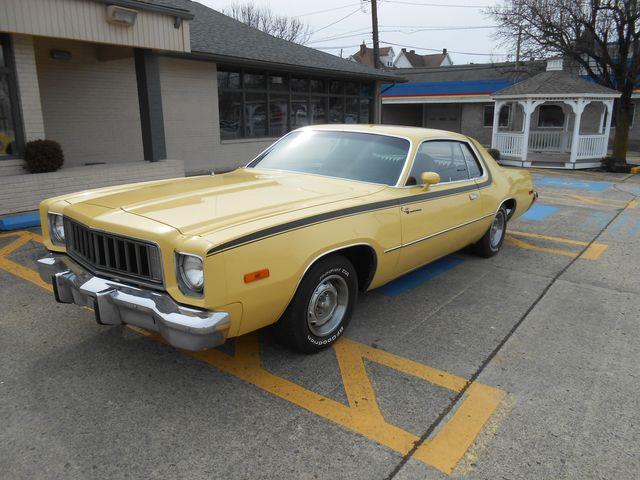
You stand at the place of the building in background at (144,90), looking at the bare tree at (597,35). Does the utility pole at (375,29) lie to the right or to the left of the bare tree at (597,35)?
left

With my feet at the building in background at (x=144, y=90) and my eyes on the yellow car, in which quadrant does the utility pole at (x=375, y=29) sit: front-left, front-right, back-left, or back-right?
back-left

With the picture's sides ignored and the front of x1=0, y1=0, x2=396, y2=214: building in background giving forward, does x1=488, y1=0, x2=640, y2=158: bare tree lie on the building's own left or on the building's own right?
on the building's own left

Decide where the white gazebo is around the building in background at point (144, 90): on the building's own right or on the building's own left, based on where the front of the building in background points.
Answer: on the building's own left

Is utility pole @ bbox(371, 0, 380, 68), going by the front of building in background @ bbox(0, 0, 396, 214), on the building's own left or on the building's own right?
on the building's own left

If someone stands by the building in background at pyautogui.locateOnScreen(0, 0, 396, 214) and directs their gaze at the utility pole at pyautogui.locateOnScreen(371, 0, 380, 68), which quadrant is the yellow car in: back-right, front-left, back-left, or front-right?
back-right

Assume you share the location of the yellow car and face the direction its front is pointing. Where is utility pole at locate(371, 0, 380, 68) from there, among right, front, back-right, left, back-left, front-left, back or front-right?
back-right

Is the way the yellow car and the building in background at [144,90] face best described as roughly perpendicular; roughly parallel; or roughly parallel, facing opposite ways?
roughly perpendicular

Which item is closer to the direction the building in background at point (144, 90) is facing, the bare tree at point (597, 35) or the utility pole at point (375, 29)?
the bare tree

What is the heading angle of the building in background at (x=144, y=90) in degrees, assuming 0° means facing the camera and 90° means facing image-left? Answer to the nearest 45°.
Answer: approximately 315°

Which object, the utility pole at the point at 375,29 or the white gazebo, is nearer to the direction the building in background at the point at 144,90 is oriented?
the white gazebo

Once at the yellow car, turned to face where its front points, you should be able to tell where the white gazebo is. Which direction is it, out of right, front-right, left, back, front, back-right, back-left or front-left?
back
